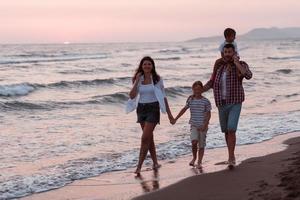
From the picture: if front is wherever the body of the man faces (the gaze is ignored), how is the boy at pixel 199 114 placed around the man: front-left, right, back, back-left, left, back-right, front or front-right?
back-right

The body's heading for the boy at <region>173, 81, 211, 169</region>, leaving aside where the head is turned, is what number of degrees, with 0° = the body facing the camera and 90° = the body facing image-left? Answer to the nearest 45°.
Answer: approximately 0°

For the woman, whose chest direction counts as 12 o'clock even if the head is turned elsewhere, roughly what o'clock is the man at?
The man is roughly at 10 o'clock from the woman.

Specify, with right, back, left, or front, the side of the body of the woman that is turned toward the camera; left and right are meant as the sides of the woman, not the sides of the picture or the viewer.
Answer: front

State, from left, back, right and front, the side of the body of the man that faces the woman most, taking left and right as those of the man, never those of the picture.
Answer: right

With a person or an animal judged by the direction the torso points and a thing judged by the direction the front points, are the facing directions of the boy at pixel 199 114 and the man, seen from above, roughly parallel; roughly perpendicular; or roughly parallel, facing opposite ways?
roughly parallel

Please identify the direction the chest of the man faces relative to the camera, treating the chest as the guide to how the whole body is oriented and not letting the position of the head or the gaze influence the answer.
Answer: toward the camera

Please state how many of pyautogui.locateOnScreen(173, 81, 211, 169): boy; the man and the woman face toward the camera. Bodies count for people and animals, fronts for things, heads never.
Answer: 3

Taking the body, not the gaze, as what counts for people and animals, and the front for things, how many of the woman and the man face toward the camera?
2

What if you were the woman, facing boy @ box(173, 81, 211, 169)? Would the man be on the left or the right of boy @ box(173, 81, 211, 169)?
right

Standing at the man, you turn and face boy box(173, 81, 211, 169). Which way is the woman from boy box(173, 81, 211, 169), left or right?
left
